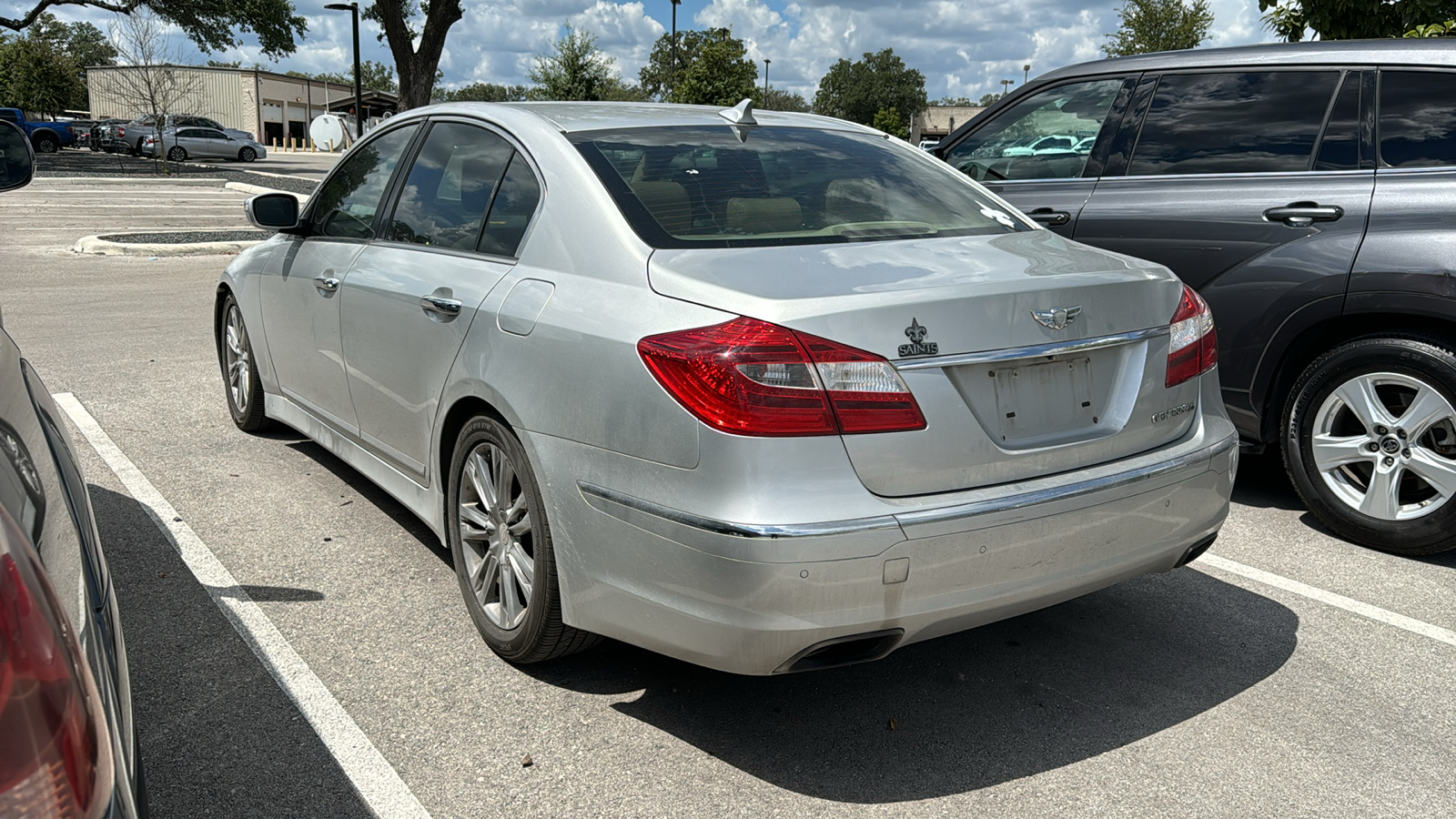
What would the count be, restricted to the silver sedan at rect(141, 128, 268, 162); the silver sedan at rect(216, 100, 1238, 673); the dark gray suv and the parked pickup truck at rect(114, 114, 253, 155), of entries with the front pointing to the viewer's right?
2

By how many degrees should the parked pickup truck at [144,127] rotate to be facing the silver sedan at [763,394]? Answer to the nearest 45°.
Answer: approximately 90° to its right

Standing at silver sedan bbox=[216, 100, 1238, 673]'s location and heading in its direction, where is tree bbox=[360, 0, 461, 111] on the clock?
The tree is roughly at 1 o'clock from the silver sedan.

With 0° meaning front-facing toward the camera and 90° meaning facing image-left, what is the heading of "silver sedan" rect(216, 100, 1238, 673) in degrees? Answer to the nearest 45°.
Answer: approximately 135°

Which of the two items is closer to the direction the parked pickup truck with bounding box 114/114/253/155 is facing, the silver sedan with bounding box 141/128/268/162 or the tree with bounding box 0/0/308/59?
the silver sedan

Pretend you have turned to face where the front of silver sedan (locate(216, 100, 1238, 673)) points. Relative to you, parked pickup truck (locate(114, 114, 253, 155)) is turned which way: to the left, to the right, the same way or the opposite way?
to the right

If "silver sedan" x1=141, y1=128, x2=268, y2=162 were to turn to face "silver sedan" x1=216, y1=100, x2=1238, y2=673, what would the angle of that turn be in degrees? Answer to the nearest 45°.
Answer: approximately 90° to its right

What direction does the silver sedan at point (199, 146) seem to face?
to the viewer's right

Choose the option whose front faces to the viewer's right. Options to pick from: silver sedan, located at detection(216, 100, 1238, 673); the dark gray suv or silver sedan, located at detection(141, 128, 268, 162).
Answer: silver sedan, located at detection(141, 128, 268, 162)

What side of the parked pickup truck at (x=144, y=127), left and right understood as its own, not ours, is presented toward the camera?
right
